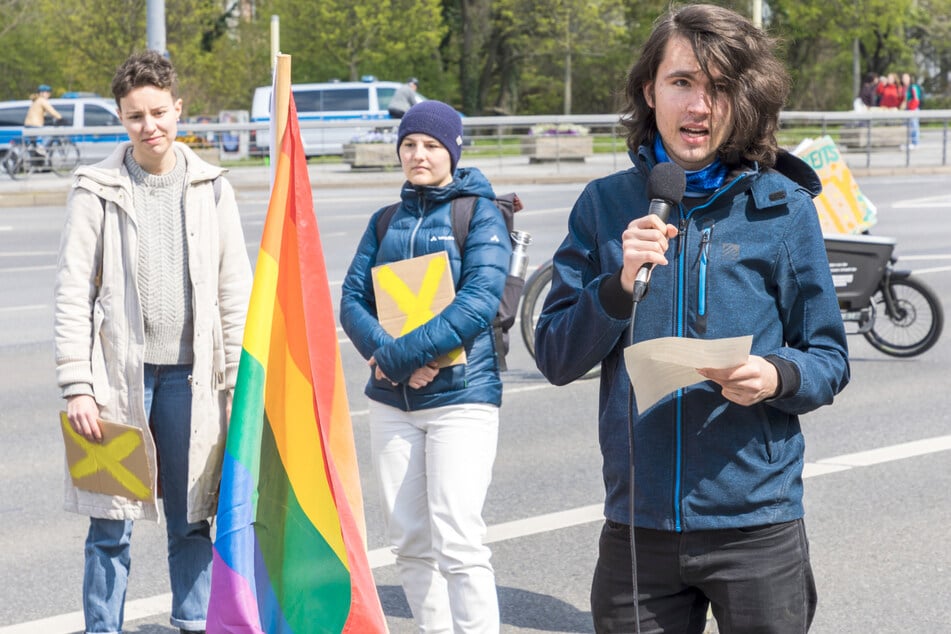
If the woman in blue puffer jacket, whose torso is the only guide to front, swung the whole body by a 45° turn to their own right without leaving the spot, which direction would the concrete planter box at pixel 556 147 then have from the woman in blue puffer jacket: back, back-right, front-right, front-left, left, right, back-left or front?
right

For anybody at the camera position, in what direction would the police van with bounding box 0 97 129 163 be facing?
facing to the right of the viewer

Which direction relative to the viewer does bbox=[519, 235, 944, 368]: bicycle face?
to the viewer's right

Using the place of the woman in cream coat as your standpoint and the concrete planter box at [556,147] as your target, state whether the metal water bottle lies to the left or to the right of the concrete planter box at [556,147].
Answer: right

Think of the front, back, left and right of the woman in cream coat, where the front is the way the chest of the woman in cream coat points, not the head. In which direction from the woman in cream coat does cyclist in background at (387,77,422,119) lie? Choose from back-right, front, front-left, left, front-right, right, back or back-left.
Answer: back

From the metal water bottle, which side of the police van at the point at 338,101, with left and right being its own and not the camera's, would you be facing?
right

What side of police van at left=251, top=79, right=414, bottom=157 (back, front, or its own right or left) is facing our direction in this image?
right

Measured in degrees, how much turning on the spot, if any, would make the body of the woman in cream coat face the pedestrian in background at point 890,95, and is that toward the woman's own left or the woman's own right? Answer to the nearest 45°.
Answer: approximately 135° to the woman's own left

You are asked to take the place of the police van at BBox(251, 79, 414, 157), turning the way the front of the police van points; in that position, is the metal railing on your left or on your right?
on your right

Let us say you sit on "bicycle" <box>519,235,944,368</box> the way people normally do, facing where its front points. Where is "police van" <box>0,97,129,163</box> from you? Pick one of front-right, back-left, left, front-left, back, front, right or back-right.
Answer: back-left

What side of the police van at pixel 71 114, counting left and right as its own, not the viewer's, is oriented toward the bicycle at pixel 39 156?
right

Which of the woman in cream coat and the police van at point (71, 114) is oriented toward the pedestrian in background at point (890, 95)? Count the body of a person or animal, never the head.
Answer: the police van
